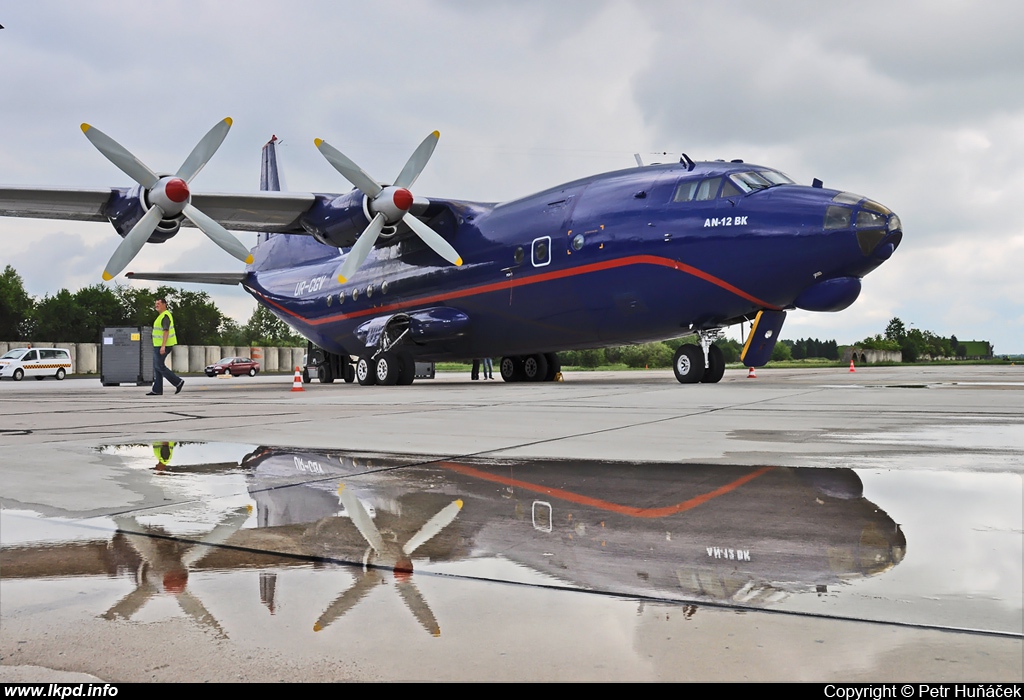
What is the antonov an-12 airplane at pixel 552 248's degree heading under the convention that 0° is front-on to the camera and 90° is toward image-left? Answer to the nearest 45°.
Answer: approximately 315°

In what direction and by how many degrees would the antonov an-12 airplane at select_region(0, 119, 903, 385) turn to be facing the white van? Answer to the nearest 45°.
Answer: approximately 180°

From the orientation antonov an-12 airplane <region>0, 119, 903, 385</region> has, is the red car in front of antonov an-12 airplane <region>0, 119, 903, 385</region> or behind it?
behind
